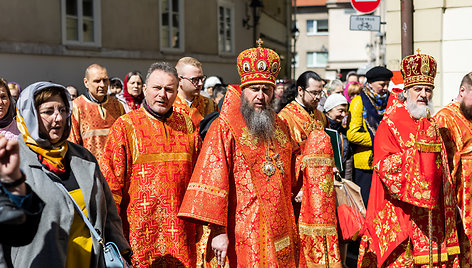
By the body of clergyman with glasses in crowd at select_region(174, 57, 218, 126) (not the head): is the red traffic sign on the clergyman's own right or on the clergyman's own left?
on the clergyman's own left

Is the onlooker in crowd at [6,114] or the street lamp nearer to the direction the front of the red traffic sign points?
the onlooker in crowd

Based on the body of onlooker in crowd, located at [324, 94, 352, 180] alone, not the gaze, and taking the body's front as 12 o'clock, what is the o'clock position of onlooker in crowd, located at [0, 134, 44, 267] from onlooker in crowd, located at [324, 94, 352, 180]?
onlooker in crowd, located at [0, 134, 44, 267] is roughly at 2 o'clock from onlooker in crowd, located at [324, 94, 352, 180].

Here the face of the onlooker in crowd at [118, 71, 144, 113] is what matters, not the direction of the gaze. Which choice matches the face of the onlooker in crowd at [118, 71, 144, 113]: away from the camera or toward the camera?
toward the camera

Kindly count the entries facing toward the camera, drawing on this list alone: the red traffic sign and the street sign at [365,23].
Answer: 2

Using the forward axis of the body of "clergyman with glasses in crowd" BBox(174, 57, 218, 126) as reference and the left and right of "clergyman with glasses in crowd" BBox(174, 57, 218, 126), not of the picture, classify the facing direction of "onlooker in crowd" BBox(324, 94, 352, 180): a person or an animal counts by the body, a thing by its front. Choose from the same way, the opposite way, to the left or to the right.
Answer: the same way

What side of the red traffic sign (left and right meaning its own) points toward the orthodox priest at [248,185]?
front

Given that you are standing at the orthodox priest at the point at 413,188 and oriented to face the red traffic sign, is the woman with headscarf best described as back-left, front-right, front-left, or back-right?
back-left

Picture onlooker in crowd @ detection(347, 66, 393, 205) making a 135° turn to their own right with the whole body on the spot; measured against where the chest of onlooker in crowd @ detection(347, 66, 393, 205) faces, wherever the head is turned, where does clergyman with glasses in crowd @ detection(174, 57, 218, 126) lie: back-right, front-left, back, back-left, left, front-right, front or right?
front-left

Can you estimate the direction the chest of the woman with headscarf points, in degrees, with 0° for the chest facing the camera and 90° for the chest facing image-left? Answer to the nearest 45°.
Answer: approximately 315°

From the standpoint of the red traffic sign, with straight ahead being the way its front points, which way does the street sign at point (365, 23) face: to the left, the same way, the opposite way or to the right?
the same way

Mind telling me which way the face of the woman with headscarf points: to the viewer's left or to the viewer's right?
to the viewer's right

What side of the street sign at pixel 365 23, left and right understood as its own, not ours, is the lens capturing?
front

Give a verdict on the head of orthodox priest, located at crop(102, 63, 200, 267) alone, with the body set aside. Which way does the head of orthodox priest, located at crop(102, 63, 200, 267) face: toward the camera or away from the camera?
toward the camera

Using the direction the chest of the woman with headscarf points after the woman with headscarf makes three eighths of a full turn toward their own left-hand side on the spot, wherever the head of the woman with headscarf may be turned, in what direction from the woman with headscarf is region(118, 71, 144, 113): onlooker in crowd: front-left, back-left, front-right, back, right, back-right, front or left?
front
